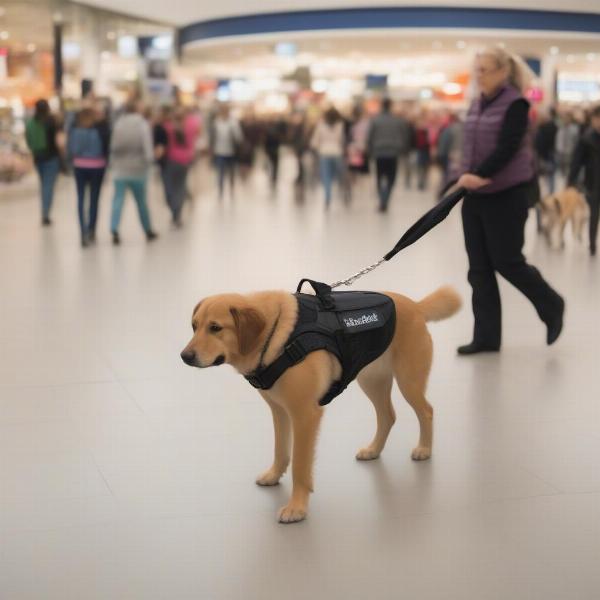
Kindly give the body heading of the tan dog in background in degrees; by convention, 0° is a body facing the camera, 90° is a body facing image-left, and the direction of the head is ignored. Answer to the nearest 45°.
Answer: approximately 45°

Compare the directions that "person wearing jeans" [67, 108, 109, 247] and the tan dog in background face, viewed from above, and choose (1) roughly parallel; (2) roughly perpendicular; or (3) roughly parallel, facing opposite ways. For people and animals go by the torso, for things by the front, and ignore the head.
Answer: roughly perpendicular

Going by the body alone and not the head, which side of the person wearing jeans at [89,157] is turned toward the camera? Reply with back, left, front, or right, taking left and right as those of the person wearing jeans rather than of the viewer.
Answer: back

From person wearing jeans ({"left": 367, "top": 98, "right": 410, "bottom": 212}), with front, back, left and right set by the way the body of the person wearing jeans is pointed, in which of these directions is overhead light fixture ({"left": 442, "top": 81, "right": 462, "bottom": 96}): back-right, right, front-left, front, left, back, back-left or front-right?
front

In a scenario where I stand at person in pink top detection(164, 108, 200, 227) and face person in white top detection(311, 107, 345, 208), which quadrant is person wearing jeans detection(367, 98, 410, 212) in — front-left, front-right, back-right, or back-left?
front-right

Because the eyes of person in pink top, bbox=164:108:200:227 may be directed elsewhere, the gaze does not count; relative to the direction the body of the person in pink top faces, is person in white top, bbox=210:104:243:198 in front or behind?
in front
